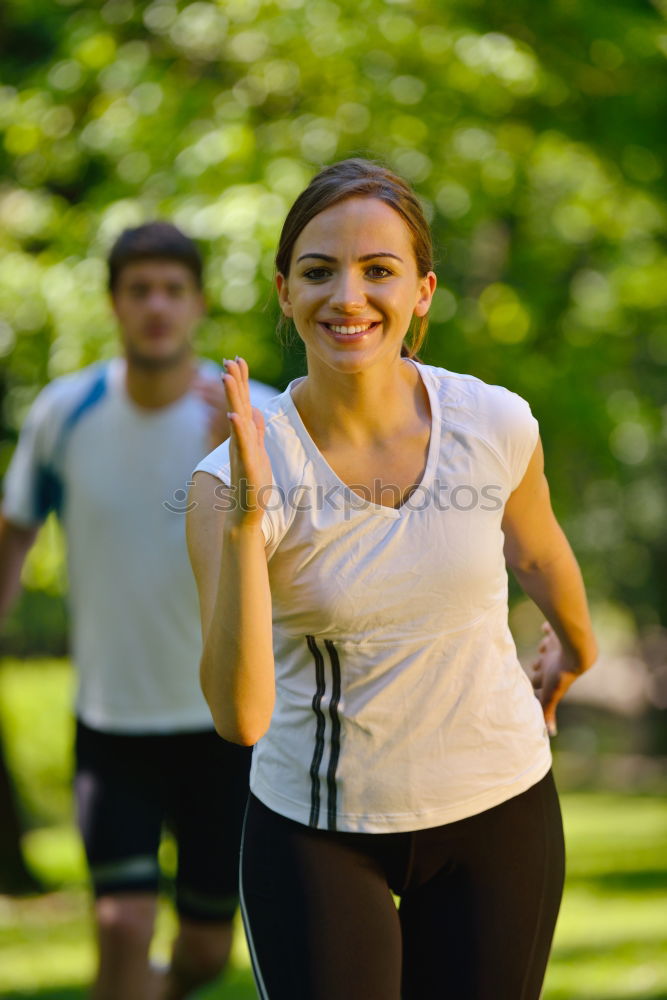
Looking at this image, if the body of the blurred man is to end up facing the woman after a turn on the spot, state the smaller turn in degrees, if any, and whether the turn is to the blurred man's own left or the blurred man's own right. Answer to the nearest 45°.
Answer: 0° — they already face them

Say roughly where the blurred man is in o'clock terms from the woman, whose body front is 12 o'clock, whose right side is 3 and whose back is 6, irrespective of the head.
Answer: The blurred man is roughly at 5 o'clock from the woman.

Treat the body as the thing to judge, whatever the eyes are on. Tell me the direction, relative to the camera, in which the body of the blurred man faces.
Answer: toward the camera

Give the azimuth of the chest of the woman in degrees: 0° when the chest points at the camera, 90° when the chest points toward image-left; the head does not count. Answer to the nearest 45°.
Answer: approximately 0°

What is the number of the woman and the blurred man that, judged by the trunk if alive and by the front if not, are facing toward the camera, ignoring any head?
2
